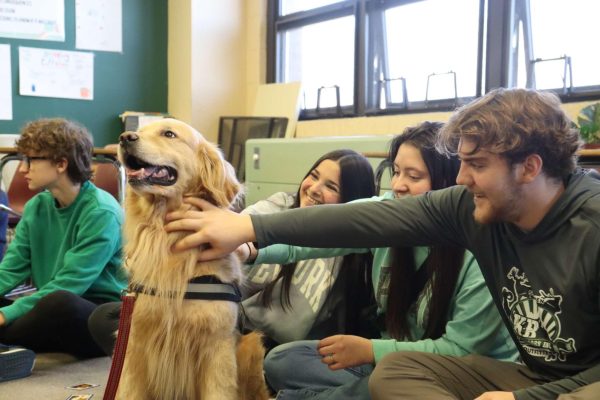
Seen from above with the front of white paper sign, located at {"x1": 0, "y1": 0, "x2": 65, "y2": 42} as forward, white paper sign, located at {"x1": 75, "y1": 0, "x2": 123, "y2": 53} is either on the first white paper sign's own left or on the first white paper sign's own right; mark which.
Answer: on the first white paper sign's own left

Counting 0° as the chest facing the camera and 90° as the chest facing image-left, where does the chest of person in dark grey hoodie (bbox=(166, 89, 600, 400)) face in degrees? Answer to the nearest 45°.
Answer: approximately 45°

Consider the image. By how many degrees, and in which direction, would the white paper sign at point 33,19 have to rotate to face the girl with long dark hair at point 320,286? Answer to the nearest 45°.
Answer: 0° — it already faces them

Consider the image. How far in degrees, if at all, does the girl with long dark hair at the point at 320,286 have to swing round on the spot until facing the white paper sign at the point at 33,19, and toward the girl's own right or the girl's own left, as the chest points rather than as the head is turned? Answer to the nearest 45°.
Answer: approximately 90° to the girl's own right

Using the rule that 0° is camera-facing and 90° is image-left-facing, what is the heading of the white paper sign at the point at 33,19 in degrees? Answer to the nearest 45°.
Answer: approximately 0°

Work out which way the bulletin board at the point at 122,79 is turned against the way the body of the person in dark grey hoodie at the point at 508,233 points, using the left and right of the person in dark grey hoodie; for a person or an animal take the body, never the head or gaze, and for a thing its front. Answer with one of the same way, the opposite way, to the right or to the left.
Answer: to the left

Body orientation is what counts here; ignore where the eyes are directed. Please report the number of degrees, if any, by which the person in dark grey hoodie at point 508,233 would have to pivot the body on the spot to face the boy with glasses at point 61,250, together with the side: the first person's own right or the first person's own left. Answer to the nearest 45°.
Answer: approximately 90° to the first person's own right

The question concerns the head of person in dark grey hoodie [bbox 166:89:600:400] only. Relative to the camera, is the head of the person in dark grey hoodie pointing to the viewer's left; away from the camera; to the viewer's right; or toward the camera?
to the viewer's left

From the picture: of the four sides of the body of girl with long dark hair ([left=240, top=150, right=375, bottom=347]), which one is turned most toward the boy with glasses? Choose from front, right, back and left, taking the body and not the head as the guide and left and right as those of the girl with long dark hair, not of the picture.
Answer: right

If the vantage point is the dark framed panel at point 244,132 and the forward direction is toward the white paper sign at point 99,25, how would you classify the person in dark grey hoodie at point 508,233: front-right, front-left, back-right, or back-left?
back-left

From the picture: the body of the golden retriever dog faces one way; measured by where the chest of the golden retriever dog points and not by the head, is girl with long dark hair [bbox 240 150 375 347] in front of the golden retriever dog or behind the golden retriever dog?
behind

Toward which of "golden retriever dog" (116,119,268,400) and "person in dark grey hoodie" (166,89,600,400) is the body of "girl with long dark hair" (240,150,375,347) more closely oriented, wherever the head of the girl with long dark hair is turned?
the golden retriever dog
